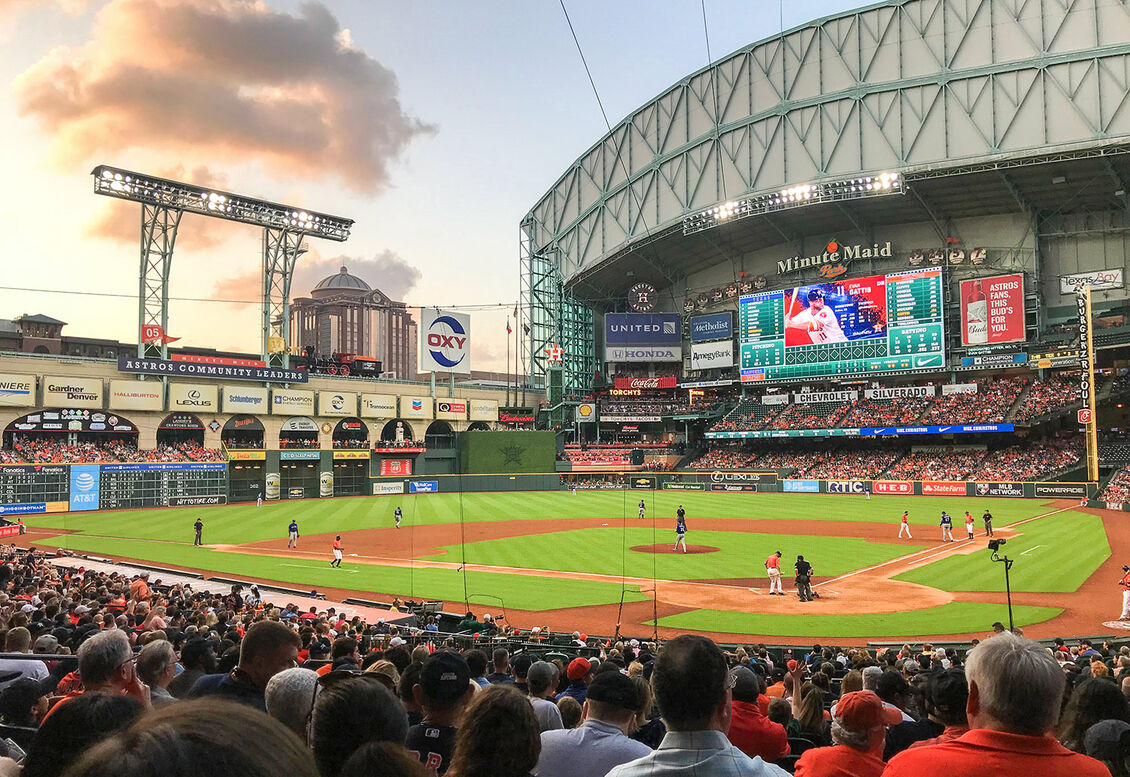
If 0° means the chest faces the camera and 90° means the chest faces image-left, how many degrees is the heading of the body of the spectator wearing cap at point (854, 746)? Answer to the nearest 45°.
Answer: approximately 225°

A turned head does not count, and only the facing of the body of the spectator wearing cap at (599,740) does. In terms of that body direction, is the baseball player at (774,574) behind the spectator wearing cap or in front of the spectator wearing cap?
in front

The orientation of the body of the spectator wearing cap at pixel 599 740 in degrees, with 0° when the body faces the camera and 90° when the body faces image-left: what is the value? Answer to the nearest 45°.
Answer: approximately 180°

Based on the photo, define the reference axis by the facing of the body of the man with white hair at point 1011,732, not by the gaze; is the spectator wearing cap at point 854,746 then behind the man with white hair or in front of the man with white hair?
in front

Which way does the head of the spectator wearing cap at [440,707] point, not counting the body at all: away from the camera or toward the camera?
away from the camera

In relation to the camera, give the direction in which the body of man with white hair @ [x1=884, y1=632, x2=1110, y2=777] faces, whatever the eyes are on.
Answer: away from the camera

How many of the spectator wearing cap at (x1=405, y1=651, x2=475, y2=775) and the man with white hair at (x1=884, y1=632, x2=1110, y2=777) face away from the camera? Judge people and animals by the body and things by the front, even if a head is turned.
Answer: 2

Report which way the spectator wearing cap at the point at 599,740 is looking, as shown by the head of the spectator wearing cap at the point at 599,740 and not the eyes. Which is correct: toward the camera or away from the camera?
away from the camera

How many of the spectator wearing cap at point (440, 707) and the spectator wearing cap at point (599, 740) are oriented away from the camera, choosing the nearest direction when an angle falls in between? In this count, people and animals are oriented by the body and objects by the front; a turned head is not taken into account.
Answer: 2

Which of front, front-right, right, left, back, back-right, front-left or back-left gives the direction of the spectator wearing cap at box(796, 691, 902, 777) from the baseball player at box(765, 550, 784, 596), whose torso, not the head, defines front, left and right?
back-right

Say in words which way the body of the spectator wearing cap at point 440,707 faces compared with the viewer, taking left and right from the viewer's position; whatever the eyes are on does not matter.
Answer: facing away from the viewer

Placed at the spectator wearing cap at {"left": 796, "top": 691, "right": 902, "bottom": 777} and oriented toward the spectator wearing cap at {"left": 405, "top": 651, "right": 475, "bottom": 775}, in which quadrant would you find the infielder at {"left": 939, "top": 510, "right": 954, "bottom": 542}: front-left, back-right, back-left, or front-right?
back-right
